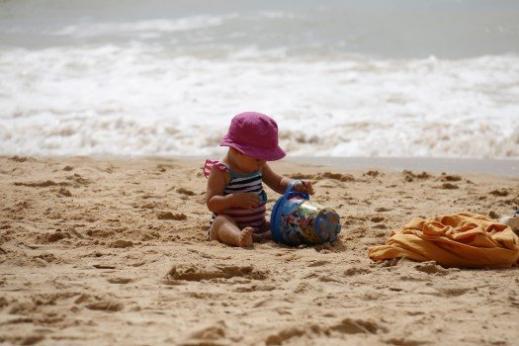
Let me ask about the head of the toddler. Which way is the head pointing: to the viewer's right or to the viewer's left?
to the viewer's right

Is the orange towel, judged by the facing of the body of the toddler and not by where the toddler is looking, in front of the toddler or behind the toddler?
in front

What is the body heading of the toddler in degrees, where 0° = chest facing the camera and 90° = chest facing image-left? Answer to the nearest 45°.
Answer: approximately 315°
